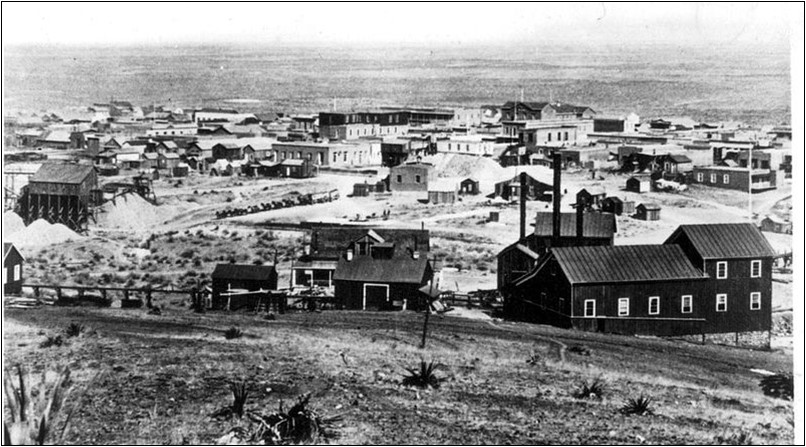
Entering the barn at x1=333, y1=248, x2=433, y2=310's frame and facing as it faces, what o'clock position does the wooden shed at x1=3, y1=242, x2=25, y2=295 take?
The wooden shed is roughly at 3 o'clock from the barn.

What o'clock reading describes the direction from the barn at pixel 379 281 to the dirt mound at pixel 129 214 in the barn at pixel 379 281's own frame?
The dirt mound is roughly at 4 o'clock from the barn.

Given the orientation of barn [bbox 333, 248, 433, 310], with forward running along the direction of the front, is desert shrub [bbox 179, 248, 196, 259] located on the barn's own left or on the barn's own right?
on the barn's own right

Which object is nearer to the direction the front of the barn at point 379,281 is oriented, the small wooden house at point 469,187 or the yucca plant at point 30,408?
the yucca plant

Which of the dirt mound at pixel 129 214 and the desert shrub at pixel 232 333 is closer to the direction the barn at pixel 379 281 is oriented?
the desert shrub

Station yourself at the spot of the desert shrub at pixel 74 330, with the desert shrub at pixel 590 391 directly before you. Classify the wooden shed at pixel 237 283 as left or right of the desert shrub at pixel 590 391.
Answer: left

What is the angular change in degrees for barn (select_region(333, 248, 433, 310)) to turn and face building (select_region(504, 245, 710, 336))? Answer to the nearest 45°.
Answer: approximately 90° to its left

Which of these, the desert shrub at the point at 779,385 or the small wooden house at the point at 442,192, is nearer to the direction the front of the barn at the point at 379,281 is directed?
the desert shrub

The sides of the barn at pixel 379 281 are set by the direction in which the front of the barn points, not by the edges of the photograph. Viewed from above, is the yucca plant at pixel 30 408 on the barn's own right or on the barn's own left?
on the barn's own right

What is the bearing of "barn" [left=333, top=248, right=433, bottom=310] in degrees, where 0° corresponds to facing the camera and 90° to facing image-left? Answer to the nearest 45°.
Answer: approximately 0°

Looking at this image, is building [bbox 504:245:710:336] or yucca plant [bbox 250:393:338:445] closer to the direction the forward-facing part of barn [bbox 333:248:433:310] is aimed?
the yucca plant

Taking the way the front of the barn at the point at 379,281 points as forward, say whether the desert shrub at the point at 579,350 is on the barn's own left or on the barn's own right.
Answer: on the barn's own left

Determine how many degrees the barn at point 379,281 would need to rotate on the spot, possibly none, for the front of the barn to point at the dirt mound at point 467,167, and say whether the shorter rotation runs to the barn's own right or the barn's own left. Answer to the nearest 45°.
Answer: approximately 180°
